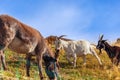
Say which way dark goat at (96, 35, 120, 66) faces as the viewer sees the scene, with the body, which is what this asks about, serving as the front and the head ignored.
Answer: to the viewer's left

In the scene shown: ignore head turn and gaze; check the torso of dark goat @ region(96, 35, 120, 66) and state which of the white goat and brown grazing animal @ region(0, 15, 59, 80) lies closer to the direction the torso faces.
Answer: the white goat

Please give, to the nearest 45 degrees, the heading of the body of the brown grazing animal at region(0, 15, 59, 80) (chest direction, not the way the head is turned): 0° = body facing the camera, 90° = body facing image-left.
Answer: approximately 270°

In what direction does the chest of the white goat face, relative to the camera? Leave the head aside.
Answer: to the viewer's left

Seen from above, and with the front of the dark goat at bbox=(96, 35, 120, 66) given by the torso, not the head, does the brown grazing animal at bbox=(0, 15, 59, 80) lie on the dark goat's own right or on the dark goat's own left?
on the dark goat's own left

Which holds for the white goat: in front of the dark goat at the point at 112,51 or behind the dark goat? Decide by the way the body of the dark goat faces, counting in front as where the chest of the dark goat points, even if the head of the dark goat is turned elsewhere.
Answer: in front

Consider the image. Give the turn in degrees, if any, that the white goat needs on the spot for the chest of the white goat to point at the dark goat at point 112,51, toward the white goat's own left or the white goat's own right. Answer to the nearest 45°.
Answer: approximately 180°

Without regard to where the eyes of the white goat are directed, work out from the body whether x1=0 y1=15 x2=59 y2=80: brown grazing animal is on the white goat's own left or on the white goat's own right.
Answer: on the white goat's own left
